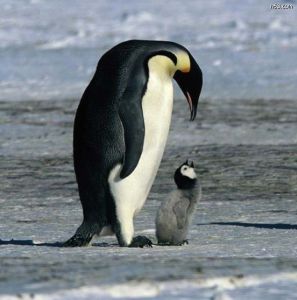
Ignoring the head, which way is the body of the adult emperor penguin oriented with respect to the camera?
to the viewer's right
